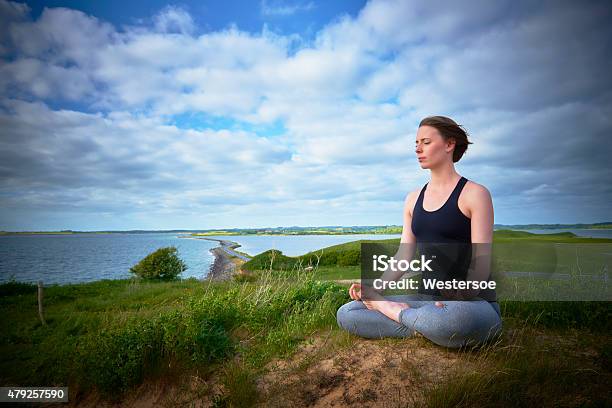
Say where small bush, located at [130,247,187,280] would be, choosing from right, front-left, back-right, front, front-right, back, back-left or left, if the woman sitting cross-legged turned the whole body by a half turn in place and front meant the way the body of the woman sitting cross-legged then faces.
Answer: left

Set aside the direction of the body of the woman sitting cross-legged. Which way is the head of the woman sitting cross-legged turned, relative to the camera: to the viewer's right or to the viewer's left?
to the viewer's left

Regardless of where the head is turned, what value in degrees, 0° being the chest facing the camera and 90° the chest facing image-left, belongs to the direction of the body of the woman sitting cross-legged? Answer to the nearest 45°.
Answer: approximately 45°
